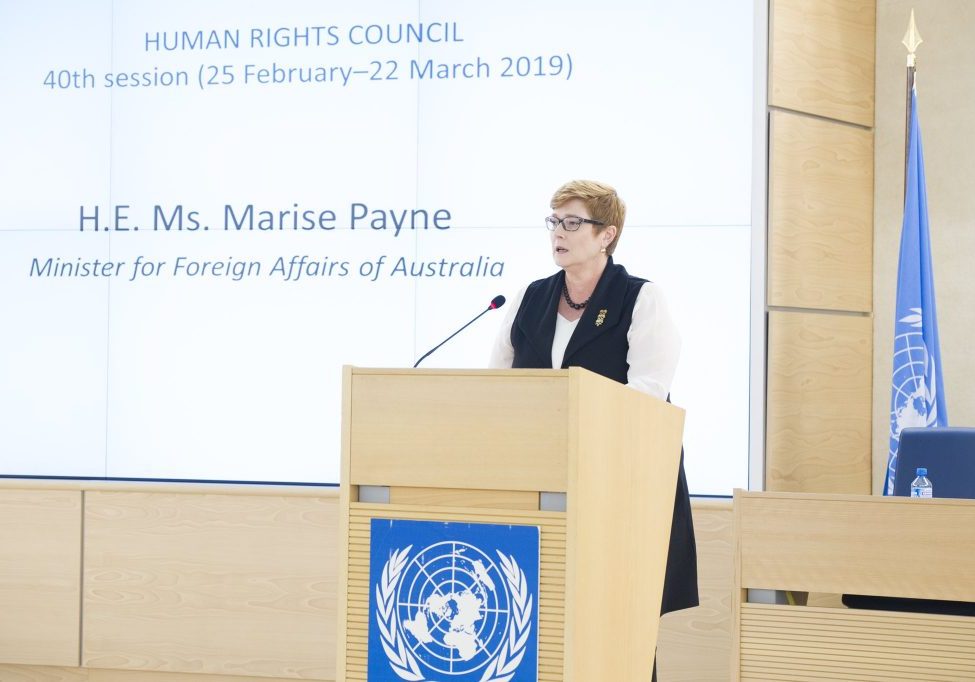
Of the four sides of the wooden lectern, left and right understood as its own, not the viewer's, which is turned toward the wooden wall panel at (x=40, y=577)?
right

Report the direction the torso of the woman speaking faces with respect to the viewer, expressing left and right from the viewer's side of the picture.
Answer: facing the viewer and to the left of the viewer

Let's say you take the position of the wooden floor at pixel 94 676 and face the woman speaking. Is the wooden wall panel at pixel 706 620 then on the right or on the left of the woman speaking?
left

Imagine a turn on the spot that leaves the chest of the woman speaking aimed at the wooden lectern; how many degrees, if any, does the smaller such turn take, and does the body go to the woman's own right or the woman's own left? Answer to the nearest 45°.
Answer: approximately 45° to the woman's own left

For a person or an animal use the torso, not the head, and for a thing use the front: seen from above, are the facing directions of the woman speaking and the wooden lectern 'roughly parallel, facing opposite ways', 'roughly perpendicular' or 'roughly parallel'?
roughly parallel

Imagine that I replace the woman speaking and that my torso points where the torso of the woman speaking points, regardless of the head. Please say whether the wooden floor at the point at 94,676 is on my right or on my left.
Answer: on my right

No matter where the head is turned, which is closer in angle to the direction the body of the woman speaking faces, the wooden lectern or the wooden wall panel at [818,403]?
the wooden lectern

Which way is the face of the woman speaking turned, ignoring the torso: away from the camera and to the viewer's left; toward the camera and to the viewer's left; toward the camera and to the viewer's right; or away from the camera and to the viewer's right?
toward the camera and to the viewer's left

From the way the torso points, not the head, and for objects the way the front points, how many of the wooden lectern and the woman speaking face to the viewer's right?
0

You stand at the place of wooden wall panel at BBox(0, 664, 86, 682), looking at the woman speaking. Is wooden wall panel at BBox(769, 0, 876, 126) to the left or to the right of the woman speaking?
left
